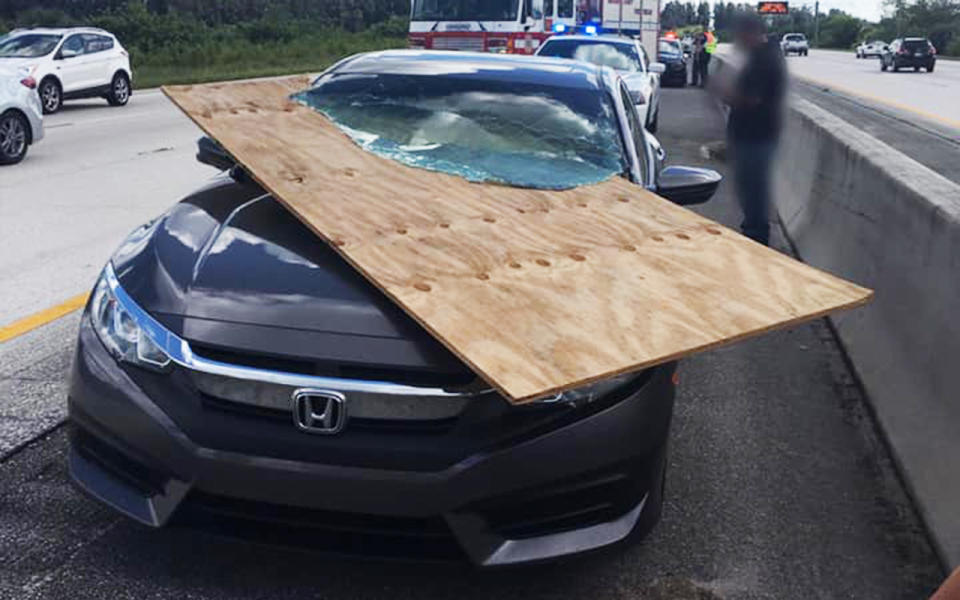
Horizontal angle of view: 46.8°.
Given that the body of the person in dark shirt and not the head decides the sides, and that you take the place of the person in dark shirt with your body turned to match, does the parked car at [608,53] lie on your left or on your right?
on your right

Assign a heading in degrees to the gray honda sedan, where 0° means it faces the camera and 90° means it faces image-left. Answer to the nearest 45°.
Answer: approximately 45°

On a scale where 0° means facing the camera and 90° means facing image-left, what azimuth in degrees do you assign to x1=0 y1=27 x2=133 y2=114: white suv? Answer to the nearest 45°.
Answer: approximately 45°

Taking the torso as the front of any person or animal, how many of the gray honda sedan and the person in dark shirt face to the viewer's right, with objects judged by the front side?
0

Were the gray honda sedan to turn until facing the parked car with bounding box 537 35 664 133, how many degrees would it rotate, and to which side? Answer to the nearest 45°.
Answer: approximately 135° to its right

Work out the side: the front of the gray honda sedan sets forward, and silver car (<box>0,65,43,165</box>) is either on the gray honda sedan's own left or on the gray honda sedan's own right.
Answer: on the gray honda sedan's own right

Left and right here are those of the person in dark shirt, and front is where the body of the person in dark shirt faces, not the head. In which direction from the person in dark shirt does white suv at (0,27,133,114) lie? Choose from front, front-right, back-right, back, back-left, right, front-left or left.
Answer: front-right

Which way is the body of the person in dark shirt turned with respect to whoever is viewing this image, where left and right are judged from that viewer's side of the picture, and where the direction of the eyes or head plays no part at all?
facing to the left of the viewer

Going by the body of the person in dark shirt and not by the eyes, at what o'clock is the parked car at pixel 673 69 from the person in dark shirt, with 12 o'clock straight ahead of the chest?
The parked car is roughly at 3 o'clock from the person in dark shirt.
